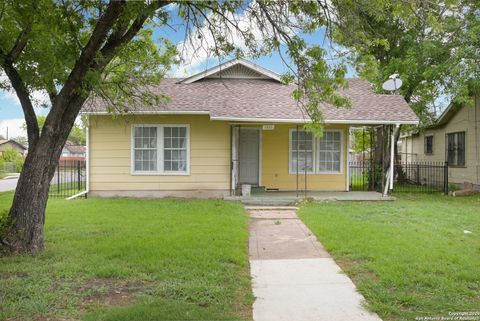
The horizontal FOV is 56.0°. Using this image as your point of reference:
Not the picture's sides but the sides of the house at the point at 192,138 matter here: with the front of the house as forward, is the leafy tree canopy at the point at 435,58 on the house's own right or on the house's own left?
on the house's own left

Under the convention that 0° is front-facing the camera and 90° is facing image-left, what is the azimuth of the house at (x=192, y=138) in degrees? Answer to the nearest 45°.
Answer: approximately 0°

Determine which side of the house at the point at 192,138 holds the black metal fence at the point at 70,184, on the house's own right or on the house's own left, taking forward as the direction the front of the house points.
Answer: on the house's own right

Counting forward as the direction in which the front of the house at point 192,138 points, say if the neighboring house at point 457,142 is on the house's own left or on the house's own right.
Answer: on the house's own left
